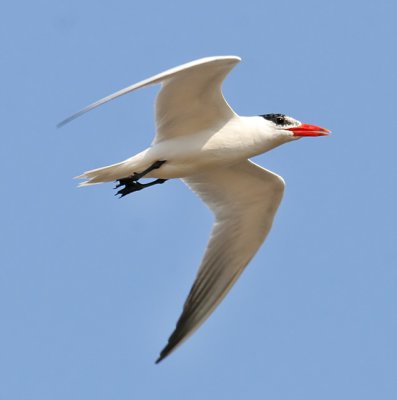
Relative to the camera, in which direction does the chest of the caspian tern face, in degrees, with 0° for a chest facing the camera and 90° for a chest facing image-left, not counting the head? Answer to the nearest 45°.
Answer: approximately 270°
